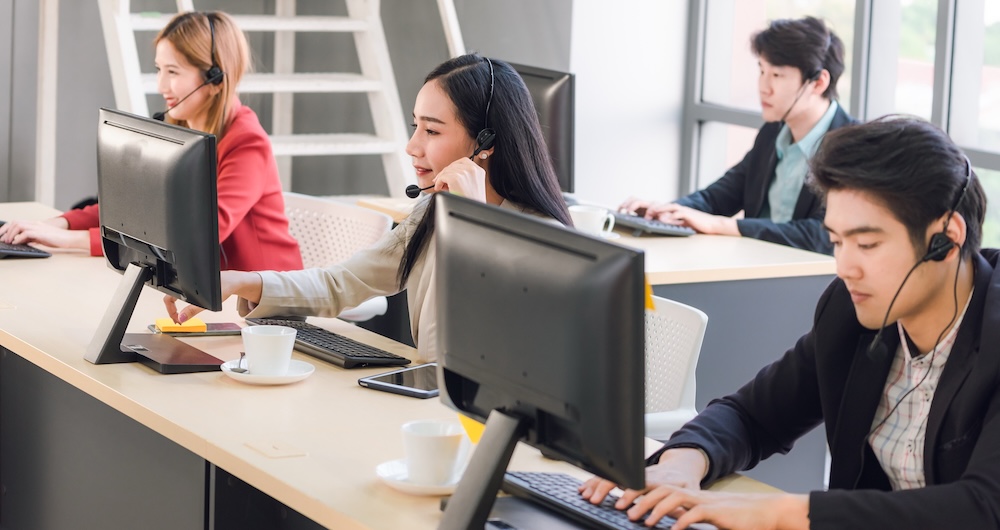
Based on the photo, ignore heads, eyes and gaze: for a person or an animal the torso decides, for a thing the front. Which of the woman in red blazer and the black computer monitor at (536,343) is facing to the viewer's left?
the woman in red blazer

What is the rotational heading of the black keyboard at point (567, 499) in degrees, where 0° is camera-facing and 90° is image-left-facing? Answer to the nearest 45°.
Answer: approximately 225°

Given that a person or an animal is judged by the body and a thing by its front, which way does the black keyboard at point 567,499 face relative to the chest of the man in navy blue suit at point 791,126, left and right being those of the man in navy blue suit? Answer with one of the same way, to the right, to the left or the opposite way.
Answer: the opposite way

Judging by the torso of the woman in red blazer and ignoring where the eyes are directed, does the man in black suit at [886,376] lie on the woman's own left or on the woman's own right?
on the woman's own left

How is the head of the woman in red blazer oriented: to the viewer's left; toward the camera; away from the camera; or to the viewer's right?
to the viewer's left

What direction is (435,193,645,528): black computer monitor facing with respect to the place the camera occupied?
facing away from the viewer and to the right of the viewer

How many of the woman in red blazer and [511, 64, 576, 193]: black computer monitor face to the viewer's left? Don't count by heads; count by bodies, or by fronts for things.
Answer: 1

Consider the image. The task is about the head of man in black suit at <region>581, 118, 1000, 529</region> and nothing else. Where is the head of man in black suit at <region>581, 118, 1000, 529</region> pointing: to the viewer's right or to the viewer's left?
to the viewer's left

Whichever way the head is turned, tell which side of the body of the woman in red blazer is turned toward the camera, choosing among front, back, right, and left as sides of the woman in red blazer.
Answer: left

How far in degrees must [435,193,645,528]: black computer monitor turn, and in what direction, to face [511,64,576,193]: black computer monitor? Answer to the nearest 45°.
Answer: approximately 45° to its left

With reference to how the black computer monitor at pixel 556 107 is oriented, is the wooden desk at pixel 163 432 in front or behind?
behind
